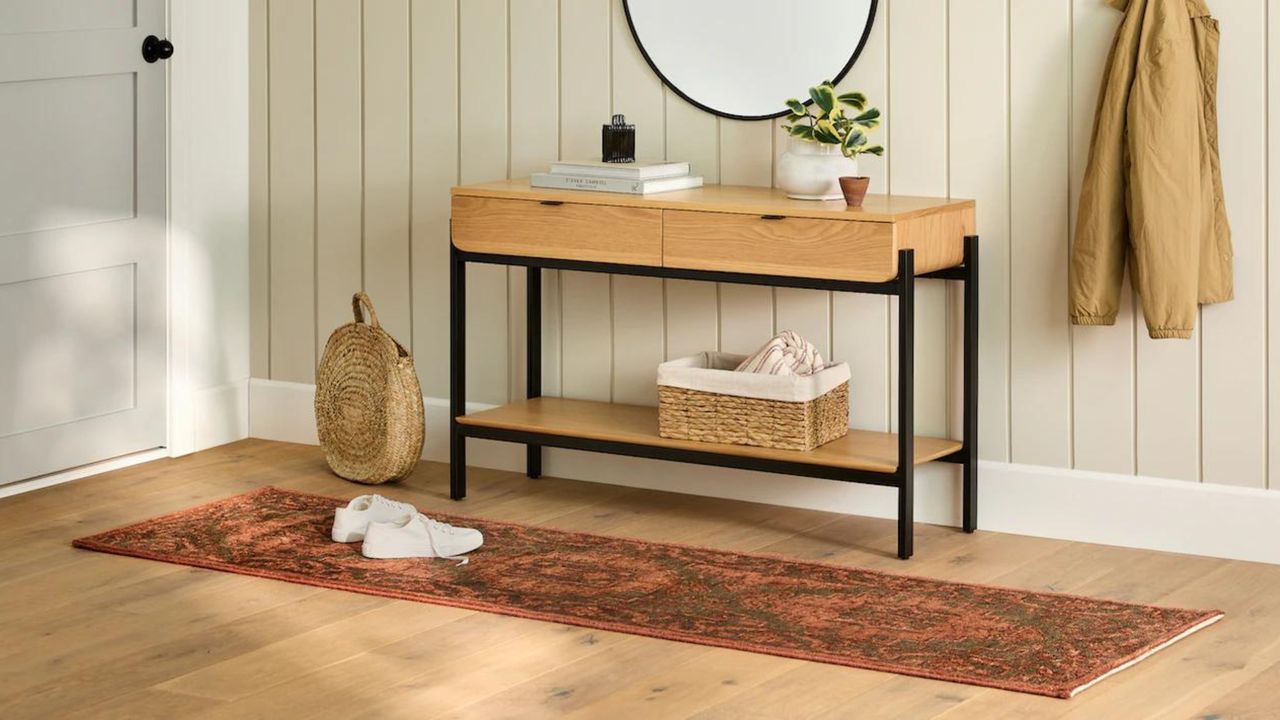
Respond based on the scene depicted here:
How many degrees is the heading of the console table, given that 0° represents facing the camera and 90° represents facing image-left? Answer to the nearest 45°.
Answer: approximately 45°

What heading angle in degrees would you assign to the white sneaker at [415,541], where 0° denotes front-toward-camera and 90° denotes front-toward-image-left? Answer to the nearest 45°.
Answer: approximately 270°
